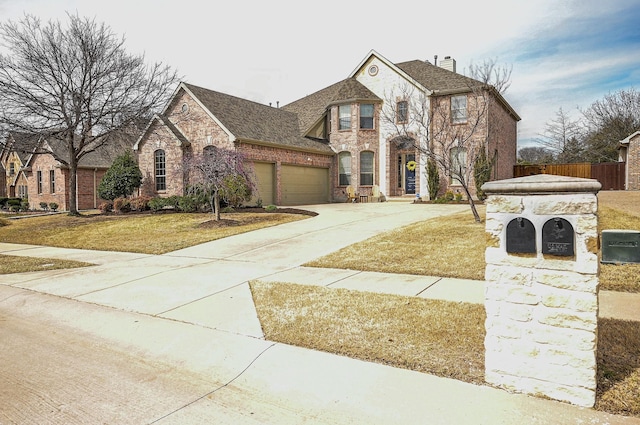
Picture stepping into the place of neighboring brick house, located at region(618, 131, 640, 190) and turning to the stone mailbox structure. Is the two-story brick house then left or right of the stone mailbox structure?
right

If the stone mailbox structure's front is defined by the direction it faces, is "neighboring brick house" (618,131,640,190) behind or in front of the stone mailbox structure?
behind

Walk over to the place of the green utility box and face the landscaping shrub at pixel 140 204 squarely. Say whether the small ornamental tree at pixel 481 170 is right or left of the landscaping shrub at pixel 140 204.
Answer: right

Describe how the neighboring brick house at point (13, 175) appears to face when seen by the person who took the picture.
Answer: facing the viewer

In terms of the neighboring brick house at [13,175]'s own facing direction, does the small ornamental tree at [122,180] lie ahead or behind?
ahead

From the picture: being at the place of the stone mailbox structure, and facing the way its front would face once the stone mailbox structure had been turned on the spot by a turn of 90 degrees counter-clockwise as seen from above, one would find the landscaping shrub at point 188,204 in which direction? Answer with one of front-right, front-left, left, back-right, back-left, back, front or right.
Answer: back-left

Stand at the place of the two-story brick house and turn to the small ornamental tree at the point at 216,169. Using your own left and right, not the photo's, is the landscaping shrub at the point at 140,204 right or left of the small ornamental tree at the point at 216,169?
right

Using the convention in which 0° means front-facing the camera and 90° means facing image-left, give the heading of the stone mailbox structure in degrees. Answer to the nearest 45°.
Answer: approximately 0°

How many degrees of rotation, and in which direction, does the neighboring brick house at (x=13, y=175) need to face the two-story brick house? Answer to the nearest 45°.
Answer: approximately 45° to its left

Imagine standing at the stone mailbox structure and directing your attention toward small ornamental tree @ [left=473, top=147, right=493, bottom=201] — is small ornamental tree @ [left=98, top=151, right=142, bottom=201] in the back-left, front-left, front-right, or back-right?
front-left

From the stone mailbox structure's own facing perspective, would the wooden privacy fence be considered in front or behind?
behind
